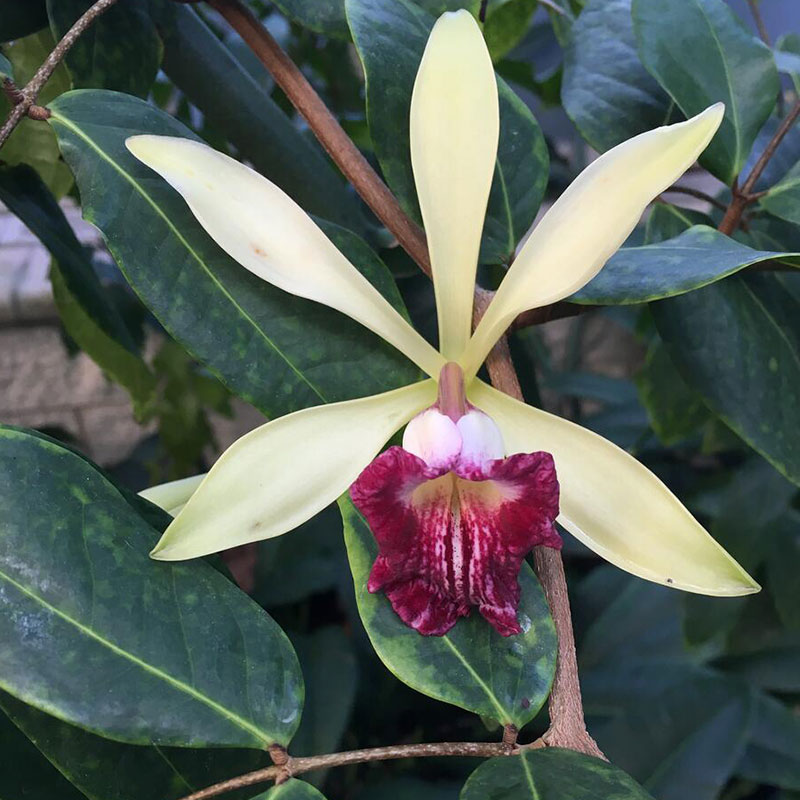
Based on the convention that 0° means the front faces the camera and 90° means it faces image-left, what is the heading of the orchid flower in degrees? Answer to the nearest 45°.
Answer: approximately 0°
